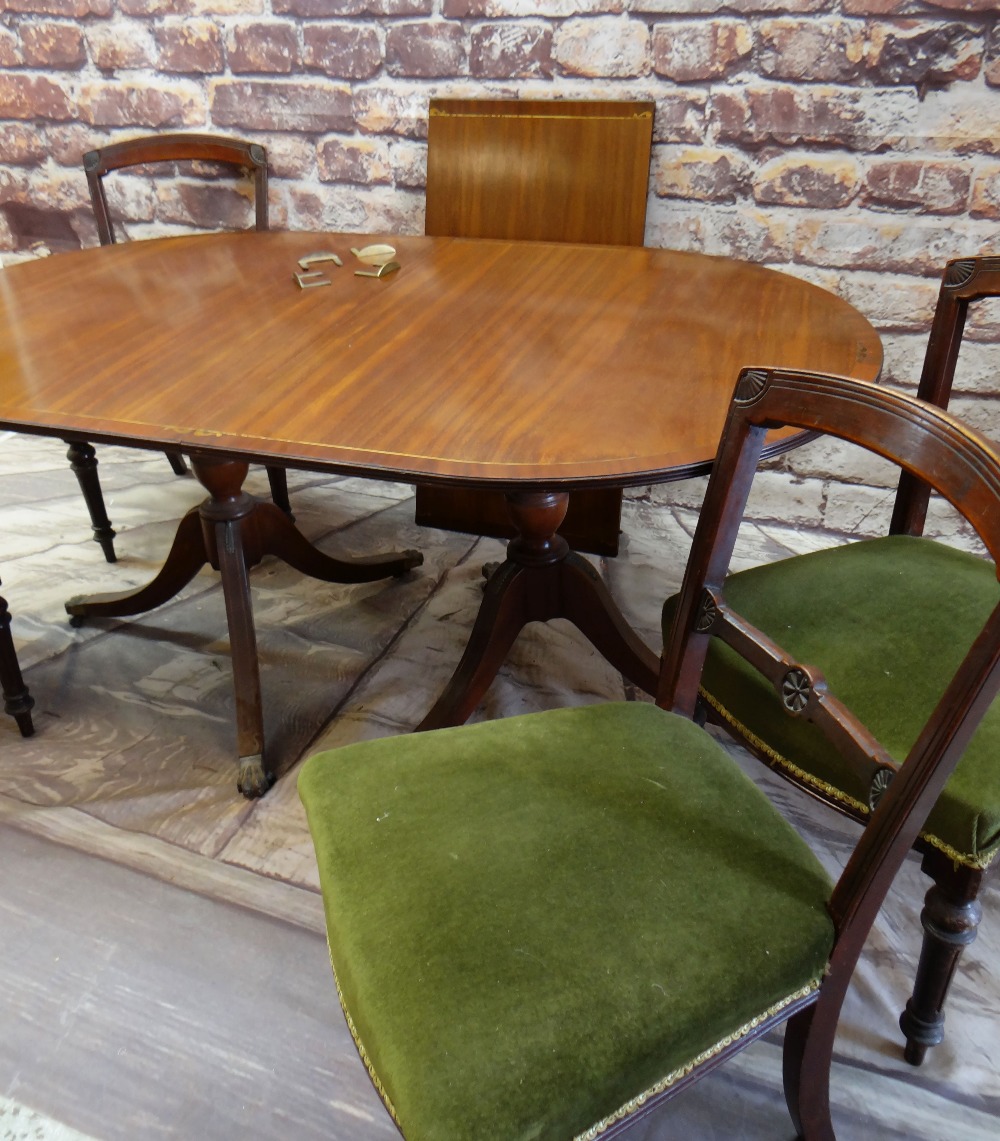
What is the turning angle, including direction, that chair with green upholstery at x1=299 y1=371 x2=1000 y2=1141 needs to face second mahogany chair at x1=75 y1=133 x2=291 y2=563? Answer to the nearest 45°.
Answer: approximately 90° to its right

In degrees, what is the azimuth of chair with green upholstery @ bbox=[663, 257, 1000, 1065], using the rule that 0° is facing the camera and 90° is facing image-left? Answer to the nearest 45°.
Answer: approximately 45°

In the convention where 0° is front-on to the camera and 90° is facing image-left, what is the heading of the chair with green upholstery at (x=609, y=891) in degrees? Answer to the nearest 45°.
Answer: approximately 45°

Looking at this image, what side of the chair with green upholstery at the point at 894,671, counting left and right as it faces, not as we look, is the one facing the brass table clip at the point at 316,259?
right

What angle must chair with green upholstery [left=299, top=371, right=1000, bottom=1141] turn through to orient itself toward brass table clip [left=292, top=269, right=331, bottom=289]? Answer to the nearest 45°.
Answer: approximately 90° to its right

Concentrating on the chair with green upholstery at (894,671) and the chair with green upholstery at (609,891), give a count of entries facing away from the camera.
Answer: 0
